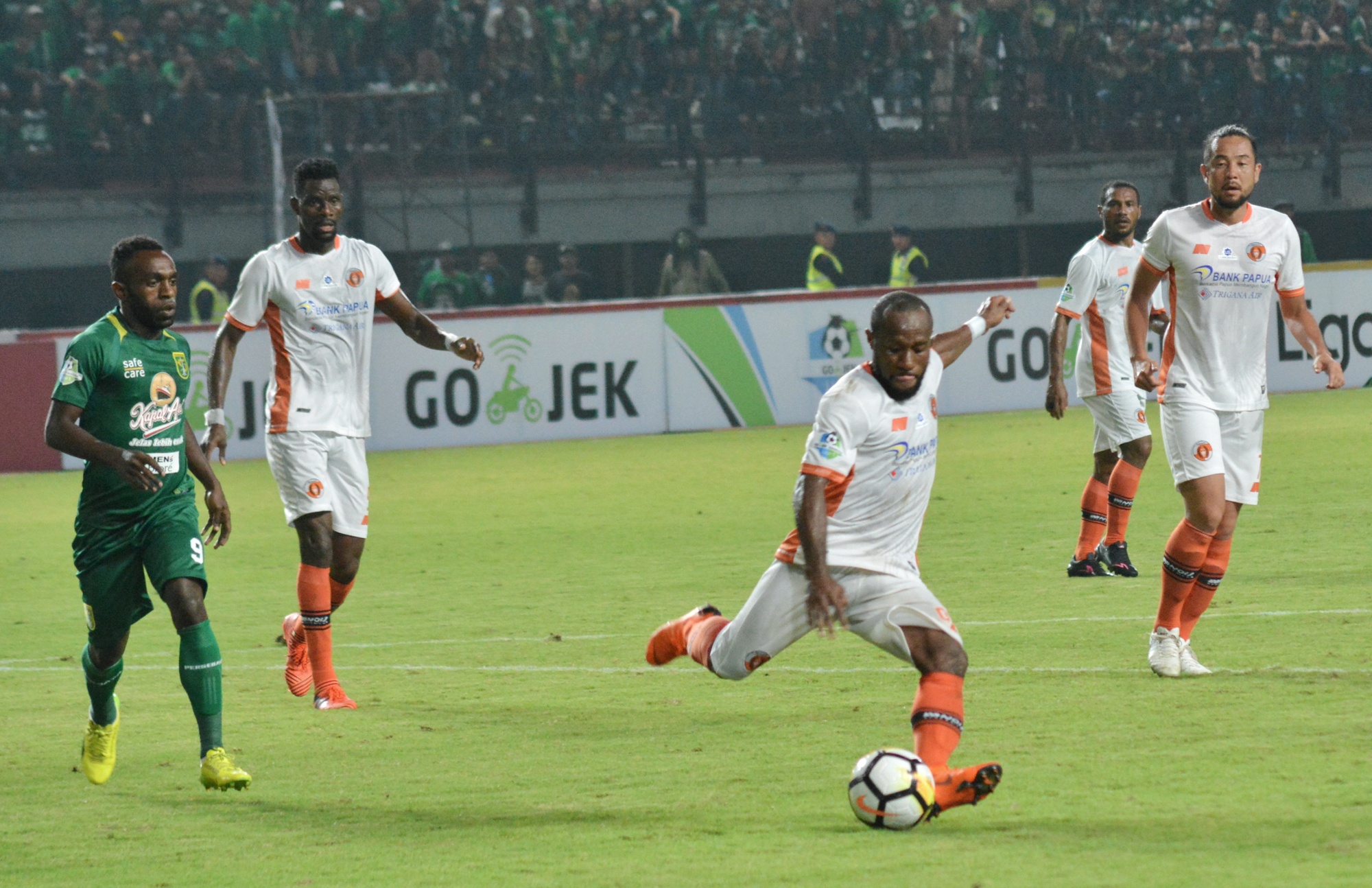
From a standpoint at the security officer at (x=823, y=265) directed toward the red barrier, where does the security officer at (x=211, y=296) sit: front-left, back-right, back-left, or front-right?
front-right

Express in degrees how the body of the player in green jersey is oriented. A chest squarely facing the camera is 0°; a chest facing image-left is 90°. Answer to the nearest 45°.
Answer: approximately 315°

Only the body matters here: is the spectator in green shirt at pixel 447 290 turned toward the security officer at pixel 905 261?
no

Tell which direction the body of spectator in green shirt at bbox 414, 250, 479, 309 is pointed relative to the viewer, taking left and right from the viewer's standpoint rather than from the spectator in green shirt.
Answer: facing the viewer

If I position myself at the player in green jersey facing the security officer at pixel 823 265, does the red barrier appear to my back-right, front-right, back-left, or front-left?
front-left

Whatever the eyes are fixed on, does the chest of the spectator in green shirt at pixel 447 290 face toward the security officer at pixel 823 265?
no

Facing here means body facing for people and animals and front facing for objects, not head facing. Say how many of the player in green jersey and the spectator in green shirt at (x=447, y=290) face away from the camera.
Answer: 0

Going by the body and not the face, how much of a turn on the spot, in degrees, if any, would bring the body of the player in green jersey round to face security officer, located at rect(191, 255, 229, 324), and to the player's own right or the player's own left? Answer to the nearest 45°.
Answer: approximately 135° to the player's own left

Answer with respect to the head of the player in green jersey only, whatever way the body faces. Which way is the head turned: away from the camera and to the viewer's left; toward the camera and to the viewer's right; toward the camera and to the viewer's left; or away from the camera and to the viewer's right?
toward the camera and to the viewer's right

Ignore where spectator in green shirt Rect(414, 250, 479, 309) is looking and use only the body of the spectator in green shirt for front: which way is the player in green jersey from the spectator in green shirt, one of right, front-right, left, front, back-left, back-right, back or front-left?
front

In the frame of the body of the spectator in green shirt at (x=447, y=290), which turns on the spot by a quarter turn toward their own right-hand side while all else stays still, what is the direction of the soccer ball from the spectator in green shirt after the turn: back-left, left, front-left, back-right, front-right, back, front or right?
left

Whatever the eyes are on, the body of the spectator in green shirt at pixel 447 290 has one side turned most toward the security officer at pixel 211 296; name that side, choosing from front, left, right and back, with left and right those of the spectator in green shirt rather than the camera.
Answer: right

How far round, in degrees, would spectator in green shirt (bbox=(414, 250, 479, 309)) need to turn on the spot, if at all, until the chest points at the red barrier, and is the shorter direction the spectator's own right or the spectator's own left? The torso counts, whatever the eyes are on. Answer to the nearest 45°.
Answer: approximately 45° to the spectator's own right
